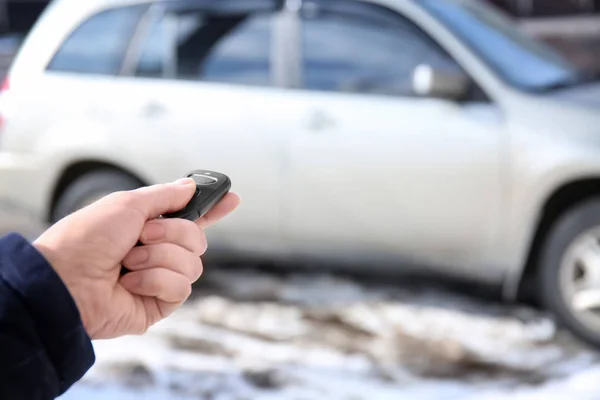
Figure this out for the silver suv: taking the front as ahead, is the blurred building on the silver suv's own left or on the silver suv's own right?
on the silver suv's own left

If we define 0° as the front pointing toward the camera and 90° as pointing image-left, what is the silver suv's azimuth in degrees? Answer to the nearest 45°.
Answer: approximately 315°
